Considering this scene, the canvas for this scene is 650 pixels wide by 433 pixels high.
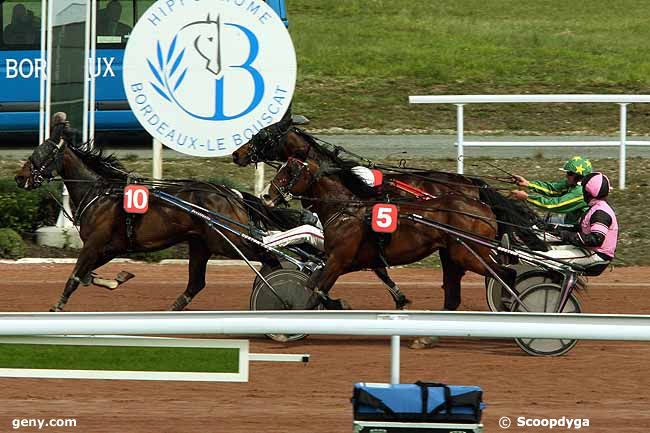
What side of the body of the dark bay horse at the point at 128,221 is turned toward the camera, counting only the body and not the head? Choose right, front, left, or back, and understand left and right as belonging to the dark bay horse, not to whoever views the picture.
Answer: left

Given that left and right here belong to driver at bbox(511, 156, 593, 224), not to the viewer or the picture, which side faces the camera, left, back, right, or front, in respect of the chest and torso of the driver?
left

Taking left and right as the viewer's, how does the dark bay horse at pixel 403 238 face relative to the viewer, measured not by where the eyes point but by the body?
facing to the left of the viewer

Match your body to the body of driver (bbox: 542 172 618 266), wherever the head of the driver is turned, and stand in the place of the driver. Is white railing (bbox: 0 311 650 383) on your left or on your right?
on your left

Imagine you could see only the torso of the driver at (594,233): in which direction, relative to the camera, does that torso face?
to the viewer's left

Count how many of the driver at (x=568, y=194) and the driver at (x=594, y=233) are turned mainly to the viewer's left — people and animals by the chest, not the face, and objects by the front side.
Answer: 2

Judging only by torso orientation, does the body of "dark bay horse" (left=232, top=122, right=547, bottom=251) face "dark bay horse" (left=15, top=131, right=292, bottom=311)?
yes

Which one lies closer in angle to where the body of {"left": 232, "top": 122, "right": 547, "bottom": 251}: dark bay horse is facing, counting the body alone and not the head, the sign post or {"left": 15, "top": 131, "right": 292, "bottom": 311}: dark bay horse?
the dark bay horse

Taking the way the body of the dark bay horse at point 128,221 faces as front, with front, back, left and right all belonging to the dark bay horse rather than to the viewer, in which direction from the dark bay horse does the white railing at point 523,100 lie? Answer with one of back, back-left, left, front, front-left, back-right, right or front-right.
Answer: back-right

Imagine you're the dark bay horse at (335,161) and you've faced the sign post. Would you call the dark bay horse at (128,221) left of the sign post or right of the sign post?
left

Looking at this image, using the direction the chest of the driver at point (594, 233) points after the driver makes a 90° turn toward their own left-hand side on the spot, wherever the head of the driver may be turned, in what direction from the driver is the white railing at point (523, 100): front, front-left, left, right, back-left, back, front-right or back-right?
back

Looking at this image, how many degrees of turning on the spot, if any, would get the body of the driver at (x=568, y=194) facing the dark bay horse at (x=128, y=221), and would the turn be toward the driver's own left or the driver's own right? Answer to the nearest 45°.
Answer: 0° — they already face it

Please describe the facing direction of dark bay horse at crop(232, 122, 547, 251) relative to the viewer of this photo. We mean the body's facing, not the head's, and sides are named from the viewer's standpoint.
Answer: facing to the left of the viewer

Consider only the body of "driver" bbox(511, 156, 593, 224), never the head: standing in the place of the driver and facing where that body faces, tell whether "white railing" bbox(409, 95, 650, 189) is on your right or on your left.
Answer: on your right

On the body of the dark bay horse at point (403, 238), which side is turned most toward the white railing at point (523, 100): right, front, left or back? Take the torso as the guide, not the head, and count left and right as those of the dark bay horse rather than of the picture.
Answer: right

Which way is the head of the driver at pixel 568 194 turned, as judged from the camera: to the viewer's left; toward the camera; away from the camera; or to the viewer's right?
to the viewer's left

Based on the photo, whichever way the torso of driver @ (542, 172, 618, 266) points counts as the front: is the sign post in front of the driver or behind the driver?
in front
